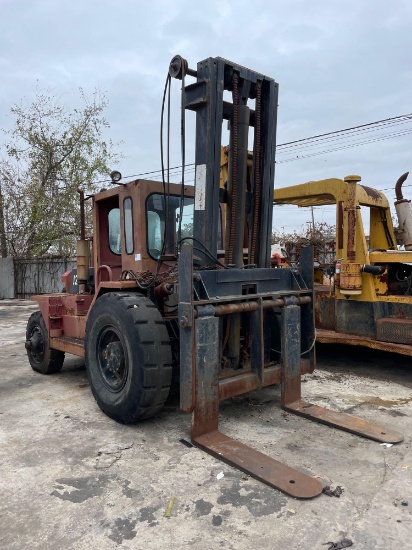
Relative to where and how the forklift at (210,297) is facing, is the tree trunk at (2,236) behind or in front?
behind

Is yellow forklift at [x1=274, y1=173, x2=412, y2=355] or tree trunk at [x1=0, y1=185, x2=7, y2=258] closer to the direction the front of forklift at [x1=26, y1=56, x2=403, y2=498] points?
the yellow forklift

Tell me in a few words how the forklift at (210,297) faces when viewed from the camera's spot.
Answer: facing the viewer and to the right of the viewer

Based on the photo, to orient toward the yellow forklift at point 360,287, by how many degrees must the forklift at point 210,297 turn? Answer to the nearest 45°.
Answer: approximately 90° to its left
